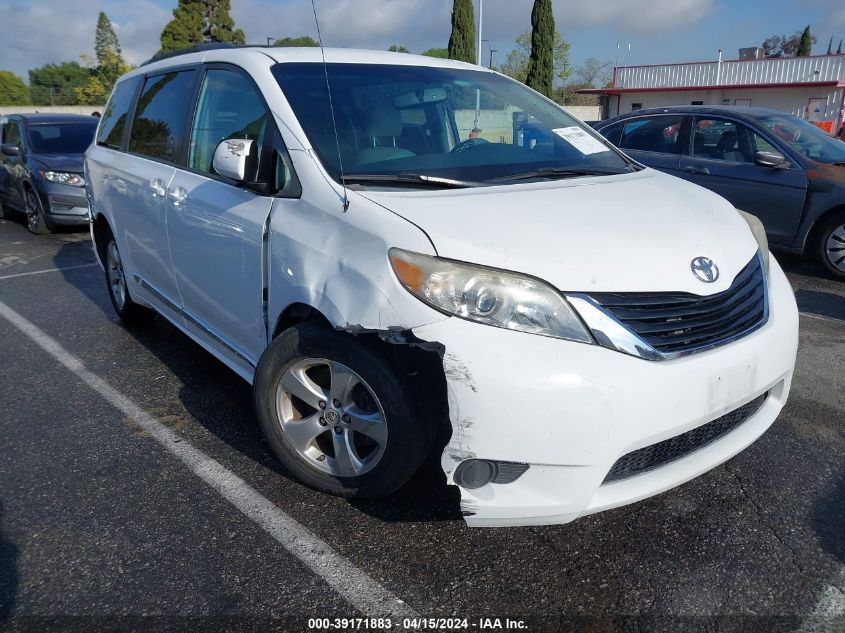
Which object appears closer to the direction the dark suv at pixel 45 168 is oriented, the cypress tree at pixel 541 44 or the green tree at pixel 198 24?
the cypress tree

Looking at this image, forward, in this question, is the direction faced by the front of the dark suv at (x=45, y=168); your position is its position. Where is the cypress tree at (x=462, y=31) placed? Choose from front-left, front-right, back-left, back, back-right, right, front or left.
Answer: left

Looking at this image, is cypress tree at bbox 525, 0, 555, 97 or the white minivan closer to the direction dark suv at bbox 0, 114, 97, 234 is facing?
the white minivan

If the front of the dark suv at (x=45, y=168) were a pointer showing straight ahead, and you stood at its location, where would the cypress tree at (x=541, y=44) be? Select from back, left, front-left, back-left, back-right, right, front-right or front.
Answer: left

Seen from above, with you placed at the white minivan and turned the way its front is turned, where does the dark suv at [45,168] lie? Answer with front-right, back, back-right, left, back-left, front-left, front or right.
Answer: back

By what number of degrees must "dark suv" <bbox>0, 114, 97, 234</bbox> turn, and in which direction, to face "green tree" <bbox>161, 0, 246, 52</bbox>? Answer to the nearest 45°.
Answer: approximately 135° to its left

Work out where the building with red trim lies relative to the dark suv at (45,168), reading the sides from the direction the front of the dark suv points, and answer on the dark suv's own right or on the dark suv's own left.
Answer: on the dark suv's own left

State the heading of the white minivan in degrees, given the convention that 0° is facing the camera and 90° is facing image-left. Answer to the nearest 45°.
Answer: approximately 315°

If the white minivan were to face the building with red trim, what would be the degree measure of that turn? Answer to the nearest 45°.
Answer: approximately 90° to its left

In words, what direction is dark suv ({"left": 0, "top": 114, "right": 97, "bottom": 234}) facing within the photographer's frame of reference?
facing the viewer and to the right of the viewer

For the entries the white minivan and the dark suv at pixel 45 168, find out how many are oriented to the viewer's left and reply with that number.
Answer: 0

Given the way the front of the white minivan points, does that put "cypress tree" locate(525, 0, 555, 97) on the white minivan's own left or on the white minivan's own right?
on the white minivan's own left

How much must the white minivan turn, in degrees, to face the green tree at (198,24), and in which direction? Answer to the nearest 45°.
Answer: approximately 135° to its left

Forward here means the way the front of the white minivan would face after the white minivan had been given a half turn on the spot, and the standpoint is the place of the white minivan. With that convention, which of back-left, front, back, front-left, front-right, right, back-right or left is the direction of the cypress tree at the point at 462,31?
front-right
